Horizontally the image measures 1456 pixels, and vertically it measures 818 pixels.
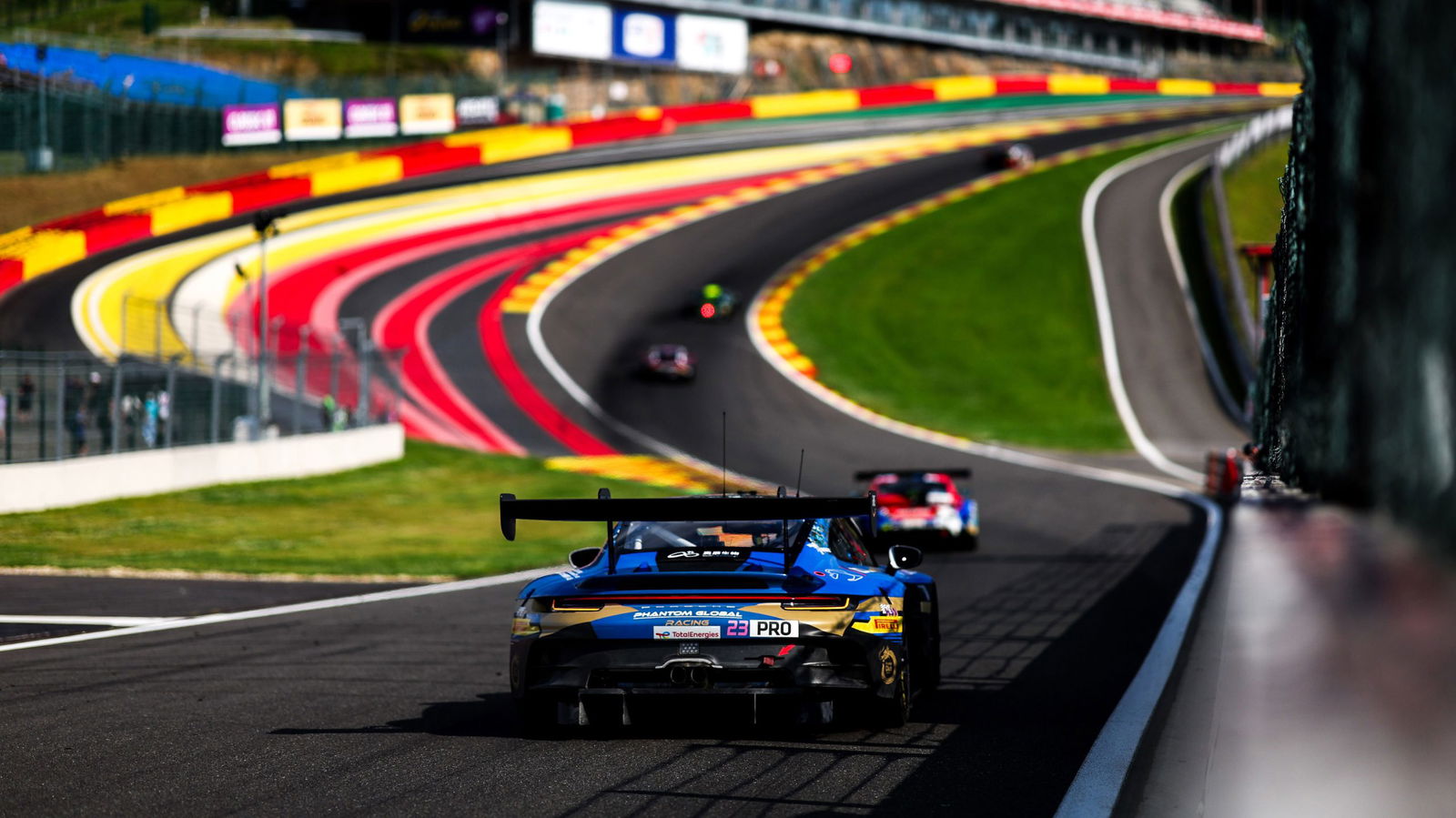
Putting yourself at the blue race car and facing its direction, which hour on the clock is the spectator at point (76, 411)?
The spectator is roughly at 11 o'clock from the blue race car.

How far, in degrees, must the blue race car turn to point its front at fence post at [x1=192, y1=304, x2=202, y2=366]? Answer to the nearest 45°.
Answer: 0° — it already faces it

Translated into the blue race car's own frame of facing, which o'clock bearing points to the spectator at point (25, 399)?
The spectator is roughly at 11 o'clock from the blue race car.

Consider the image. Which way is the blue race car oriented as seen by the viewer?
away from the camera

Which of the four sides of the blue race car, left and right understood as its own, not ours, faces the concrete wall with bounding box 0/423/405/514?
front

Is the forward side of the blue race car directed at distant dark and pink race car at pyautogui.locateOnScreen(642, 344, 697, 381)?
yes

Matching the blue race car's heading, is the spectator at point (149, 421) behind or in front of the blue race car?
in front

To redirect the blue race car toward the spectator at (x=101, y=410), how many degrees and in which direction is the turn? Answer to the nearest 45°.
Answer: approximately 45° to its left

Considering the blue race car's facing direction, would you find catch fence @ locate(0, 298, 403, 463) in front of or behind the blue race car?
in front

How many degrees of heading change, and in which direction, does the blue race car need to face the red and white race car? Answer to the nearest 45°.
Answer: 0° — it already faces it
